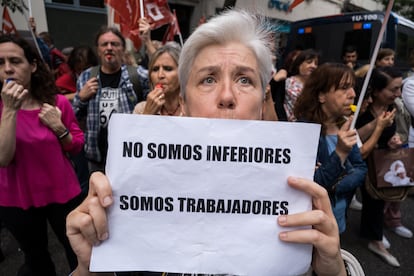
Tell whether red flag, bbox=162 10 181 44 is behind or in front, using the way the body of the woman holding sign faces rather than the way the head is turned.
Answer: behind

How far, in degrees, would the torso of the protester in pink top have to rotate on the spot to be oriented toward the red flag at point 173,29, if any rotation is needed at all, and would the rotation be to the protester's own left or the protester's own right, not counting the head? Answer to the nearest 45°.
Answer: approximately 180°

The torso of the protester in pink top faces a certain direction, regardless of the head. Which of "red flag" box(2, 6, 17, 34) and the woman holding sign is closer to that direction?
the woman holding sign

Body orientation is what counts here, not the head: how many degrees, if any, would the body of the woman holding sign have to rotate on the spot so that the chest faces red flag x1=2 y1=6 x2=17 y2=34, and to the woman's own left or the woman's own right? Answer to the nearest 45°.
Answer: approximately 135° to the woman's own right

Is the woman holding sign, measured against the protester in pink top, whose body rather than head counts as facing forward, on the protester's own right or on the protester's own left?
on the protester's own left

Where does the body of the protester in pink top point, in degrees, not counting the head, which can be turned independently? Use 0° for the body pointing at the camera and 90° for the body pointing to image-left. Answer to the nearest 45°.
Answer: approximately 45°

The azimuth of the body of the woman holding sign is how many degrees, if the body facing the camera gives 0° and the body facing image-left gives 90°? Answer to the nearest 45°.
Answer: approximately 0°

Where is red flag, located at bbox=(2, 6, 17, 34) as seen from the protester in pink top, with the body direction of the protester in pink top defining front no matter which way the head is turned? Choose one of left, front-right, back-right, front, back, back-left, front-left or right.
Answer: back-right

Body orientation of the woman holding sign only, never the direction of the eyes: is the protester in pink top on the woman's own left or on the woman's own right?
on the woman's own right
